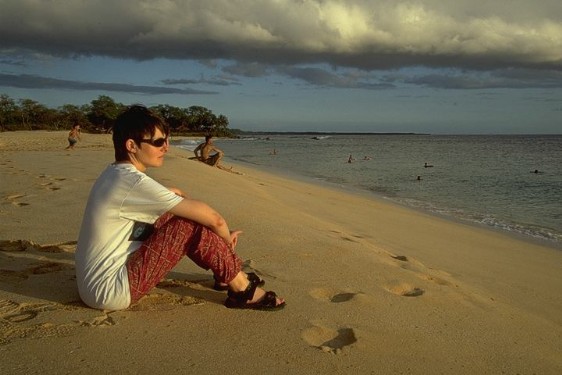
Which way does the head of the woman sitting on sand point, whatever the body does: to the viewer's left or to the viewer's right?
to the viewer's right

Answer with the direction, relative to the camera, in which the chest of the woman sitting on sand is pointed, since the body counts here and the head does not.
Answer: to the viewer's right
